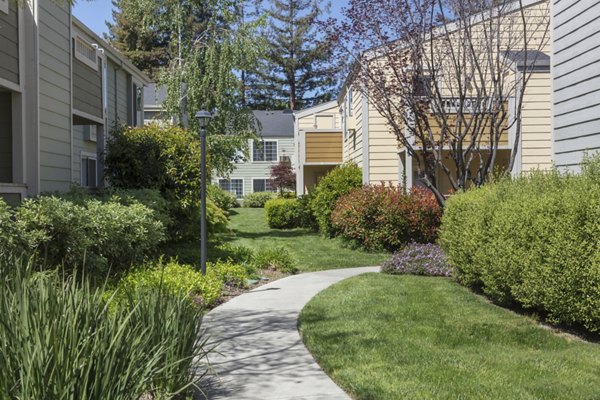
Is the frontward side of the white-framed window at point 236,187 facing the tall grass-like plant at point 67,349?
yes

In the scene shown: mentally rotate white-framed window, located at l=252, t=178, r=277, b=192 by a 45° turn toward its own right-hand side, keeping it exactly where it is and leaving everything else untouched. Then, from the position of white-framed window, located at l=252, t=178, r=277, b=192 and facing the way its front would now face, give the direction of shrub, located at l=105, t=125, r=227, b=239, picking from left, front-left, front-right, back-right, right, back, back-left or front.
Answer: front-left

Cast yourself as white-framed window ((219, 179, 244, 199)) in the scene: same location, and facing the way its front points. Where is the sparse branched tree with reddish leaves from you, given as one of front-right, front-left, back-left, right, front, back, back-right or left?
front

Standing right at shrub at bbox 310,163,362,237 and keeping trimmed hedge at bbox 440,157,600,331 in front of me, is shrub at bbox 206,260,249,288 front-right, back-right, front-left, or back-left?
front-right

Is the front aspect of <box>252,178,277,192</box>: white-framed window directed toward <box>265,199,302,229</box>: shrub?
yes

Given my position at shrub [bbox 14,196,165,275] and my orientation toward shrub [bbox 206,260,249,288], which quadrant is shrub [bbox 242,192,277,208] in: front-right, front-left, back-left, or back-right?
front-left

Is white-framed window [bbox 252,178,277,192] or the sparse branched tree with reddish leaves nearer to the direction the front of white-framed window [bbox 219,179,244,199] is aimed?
the sparse branched tree with reddish leaves

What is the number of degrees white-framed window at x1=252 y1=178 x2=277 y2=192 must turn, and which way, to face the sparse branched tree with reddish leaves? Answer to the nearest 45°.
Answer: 0° — it already faces it

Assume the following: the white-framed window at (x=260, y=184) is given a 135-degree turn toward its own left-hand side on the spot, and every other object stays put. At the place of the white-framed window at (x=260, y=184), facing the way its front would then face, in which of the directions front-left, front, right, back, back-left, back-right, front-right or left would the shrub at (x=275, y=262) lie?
back-right

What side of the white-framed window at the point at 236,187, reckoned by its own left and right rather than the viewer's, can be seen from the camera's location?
front

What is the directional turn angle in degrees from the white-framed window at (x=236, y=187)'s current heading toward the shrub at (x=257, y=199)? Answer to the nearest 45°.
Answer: approximately 45° to its left

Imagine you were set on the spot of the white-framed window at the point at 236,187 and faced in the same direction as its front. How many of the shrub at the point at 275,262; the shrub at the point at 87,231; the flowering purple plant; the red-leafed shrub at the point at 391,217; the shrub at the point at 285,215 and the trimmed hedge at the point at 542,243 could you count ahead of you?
6

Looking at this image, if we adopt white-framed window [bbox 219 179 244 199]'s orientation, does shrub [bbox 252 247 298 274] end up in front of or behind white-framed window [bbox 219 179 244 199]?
in front

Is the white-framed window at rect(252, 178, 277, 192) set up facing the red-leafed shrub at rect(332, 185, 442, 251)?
yes

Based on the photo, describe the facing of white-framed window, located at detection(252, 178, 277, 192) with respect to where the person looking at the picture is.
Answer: facing the viewer

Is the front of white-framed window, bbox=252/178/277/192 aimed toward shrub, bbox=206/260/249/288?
yes

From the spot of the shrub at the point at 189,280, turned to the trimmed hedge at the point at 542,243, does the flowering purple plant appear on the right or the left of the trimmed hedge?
left

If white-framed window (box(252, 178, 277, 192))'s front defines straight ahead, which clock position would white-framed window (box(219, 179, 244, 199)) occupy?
white-framed window (box(219, 179, 244, 199)) is roughly at 3 o'clock from white-framed window (box(252, 178, 277, 192)).

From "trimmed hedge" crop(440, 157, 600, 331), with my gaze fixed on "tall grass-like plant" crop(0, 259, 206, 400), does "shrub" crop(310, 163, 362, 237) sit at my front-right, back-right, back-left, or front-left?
back-right

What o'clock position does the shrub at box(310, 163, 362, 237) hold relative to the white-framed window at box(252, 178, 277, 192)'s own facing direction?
The shrub is roughly at 12 o'clock from the white-framed window.
